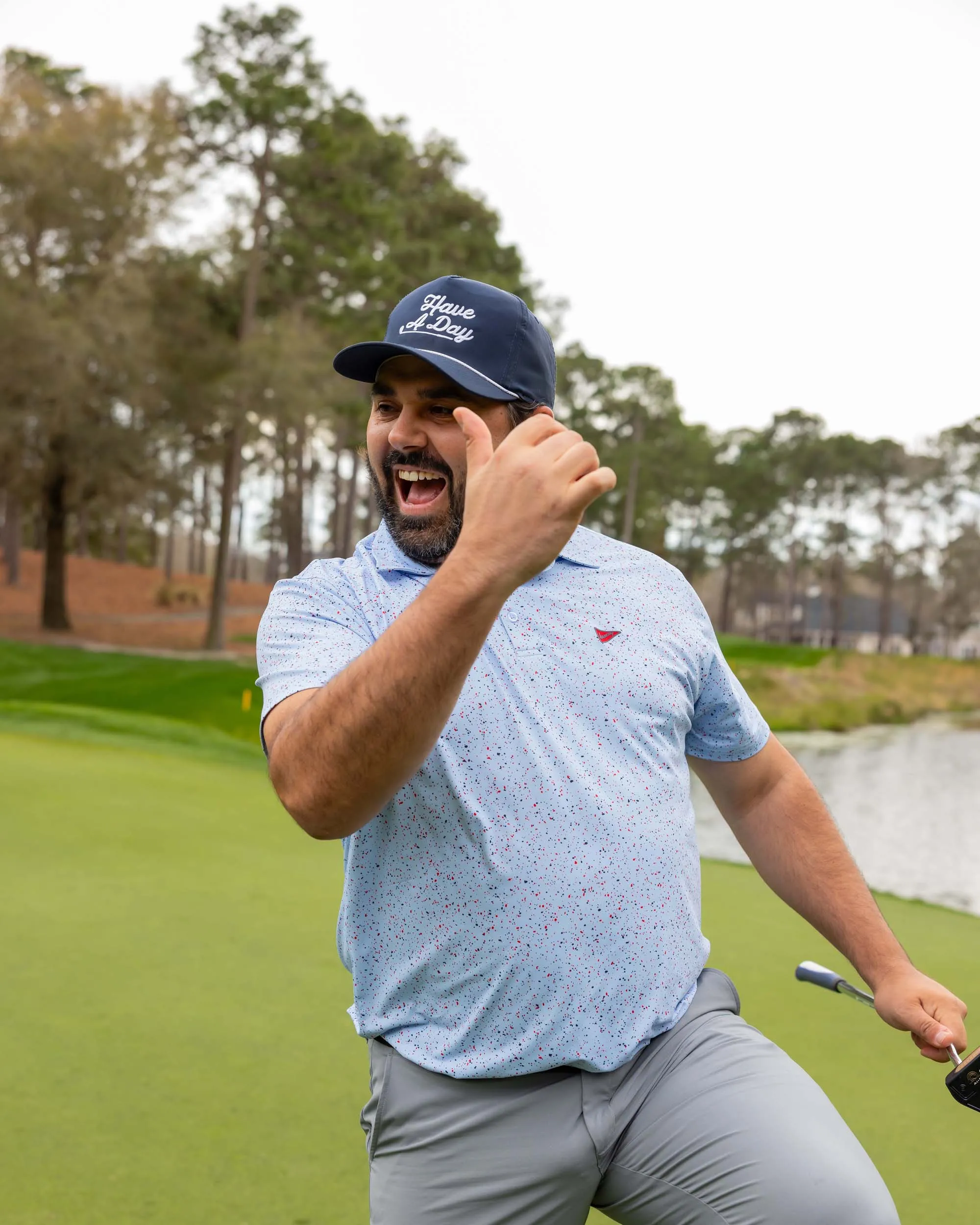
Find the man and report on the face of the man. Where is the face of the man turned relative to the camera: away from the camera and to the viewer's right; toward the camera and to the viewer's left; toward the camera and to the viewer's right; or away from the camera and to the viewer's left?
toward the camera and to the viewer's left

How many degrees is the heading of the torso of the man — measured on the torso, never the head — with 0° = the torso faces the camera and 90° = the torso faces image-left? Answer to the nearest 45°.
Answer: approximately 0°
